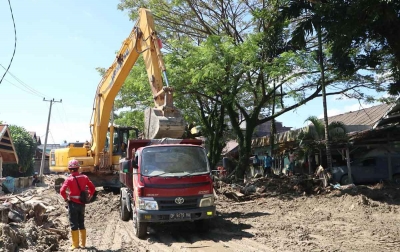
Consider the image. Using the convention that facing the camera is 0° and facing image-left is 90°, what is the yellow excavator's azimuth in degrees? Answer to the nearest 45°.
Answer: approximately 315°

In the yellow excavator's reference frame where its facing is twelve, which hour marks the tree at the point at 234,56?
The tree is roughly at 10 o'clock from the yellow excavator.

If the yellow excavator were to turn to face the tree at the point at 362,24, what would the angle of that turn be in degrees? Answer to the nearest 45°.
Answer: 0° — it already faces it

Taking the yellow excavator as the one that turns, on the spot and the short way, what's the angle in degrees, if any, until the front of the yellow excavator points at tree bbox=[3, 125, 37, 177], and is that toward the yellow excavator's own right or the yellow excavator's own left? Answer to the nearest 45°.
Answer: approximately 135° to the yellow excavator's own left

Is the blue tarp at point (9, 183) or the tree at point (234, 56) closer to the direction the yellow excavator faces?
the tree

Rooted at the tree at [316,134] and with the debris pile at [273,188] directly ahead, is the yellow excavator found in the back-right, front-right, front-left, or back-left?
front-right

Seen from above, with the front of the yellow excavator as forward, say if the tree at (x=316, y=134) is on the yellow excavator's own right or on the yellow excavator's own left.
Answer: on the yellow excavator's own left
